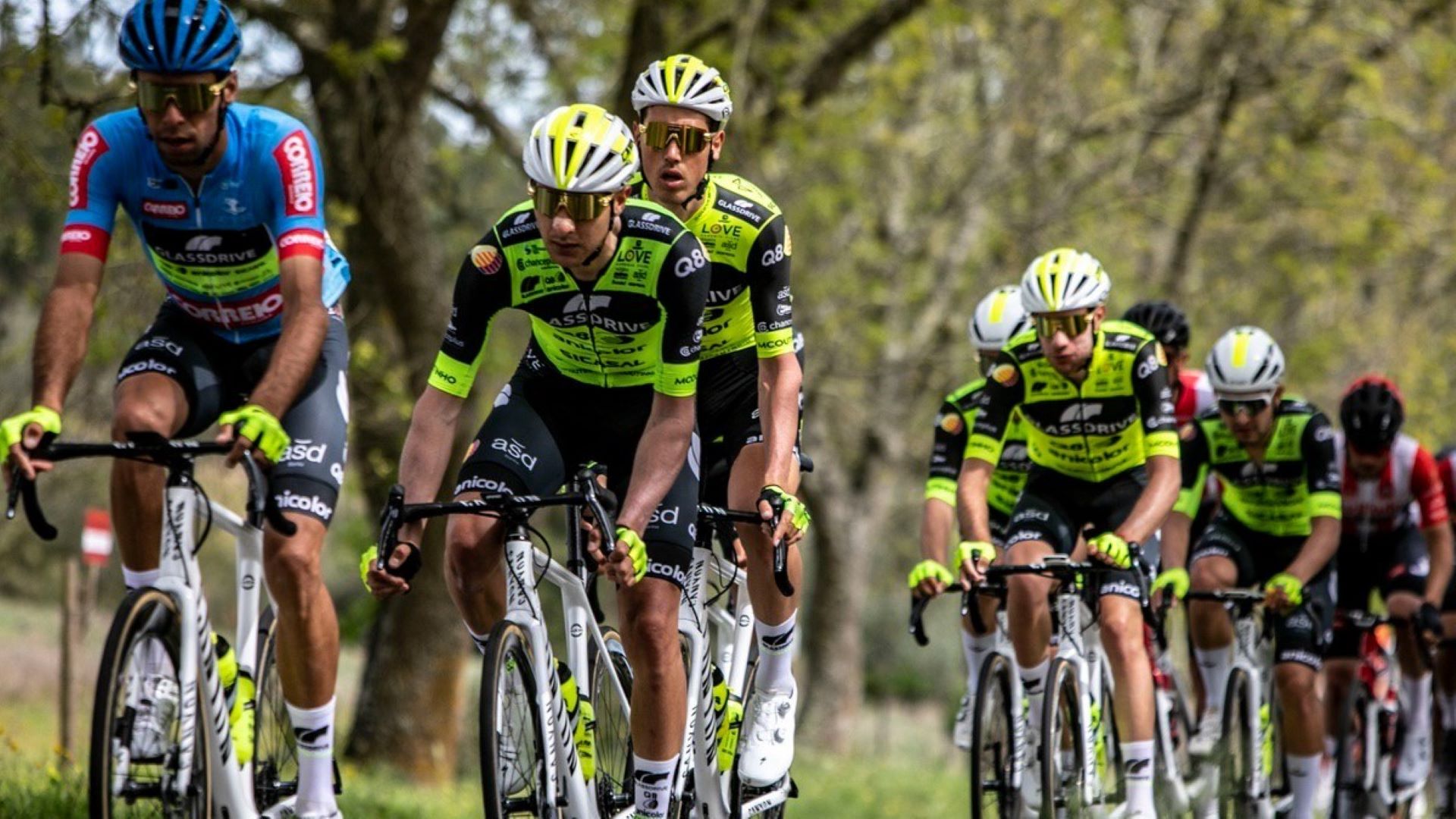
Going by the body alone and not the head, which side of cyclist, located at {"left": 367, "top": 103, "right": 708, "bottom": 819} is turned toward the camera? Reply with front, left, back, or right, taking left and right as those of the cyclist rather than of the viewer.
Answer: front

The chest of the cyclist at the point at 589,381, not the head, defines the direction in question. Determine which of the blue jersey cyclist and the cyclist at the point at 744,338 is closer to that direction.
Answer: the blue jersey cyclist

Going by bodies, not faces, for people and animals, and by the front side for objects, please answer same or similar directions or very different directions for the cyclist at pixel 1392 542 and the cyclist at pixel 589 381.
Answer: same or similar directions

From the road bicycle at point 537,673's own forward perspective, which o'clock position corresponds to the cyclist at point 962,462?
The cyclist is roughly at 7 o'clock from the road bicycle.

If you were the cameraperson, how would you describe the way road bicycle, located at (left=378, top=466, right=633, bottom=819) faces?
facing the viewer

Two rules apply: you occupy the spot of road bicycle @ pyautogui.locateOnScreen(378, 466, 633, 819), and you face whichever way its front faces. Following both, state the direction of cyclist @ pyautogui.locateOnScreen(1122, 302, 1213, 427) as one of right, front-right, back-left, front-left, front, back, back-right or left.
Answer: back-left

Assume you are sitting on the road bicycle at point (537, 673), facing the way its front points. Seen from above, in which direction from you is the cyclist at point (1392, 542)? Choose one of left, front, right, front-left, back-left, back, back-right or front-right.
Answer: back-left

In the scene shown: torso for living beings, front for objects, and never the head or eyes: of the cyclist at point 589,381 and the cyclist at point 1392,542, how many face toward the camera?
2

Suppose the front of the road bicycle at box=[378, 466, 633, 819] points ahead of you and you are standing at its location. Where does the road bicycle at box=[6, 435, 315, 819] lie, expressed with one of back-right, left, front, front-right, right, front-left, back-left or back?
right

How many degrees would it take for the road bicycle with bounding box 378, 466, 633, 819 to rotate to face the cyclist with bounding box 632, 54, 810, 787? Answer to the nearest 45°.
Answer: approximately 135° to its left

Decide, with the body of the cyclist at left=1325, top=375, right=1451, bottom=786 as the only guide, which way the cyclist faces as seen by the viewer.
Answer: toward the camera

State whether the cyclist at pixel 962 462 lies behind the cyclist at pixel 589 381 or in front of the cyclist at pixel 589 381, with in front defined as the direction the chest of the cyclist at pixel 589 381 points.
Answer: behind

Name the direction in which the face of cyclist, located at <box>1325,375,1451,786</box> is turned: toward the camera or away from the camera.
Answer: toward the camera

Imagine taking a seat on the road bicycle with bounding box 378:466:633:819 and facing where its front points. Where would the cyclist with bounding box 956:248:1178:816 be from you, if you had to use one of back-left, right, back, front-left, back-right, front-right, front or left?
back-left

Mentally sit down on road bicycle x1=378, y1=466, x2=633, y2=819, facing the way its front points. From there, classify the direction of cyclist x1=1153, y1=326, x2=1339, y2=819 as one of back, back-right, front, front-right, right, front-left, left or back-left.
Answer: back-left
